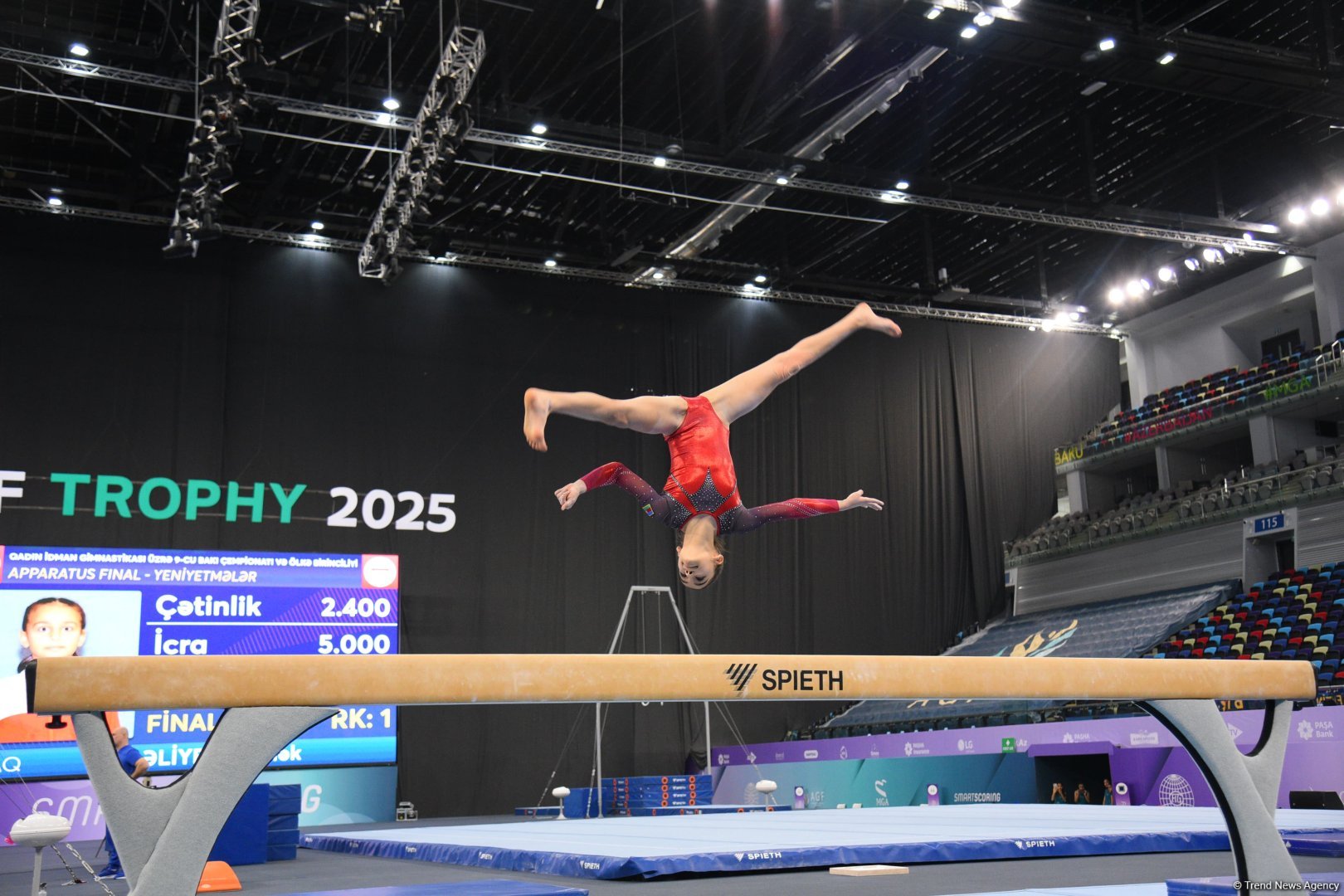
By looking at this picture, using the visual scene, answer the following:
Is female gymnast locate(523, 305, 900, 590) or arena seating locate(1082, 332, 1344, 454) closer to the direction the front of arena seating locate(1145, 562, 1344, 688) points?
the female gymnast

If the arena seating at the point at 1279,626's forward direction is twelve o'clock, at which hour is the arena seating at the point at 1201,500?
the arena seating at the point at 1201,500 is roughly at 4 o'clock from the arena seating at the point at 1279,626.

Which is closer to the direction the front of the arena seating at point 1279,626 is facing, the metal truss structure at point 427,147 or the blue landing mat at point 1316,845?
the metal truss structure

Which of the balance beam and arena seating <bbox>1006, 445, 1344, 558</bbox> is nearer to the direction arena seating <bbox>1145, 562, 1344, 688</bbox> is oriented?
the balance beam

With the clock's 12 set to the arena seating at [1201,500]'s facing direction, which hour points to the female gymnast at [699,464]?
The female gymnast is roughly at 11 o'clock from the arena seating.

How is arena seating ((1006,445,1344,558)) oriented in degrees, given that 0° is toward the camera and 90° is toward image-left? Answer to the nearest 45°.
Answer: approximately 45°
